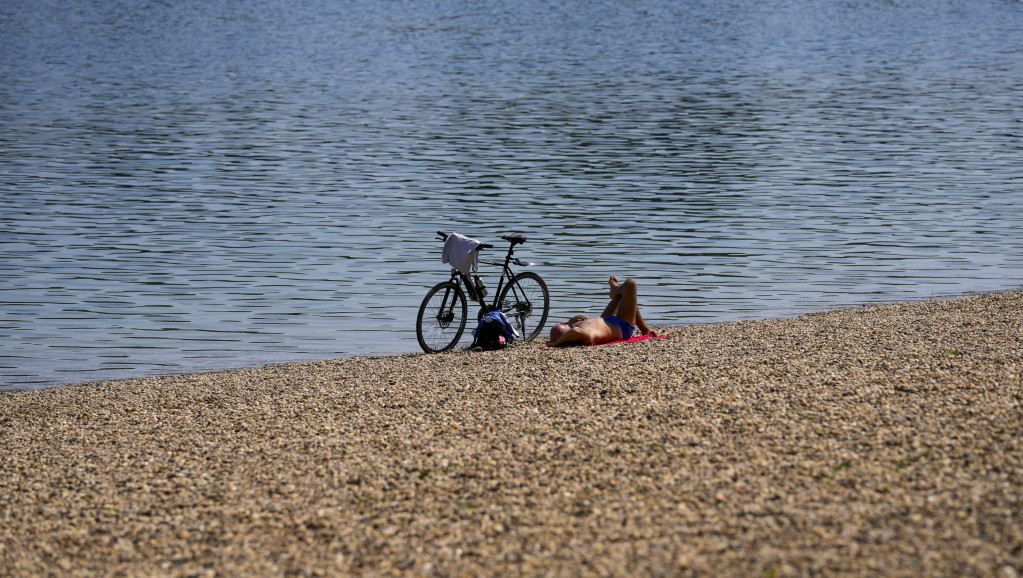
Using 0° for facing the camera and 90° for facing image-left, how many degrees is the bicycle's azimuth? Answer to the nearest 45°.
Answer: approximately 45°
